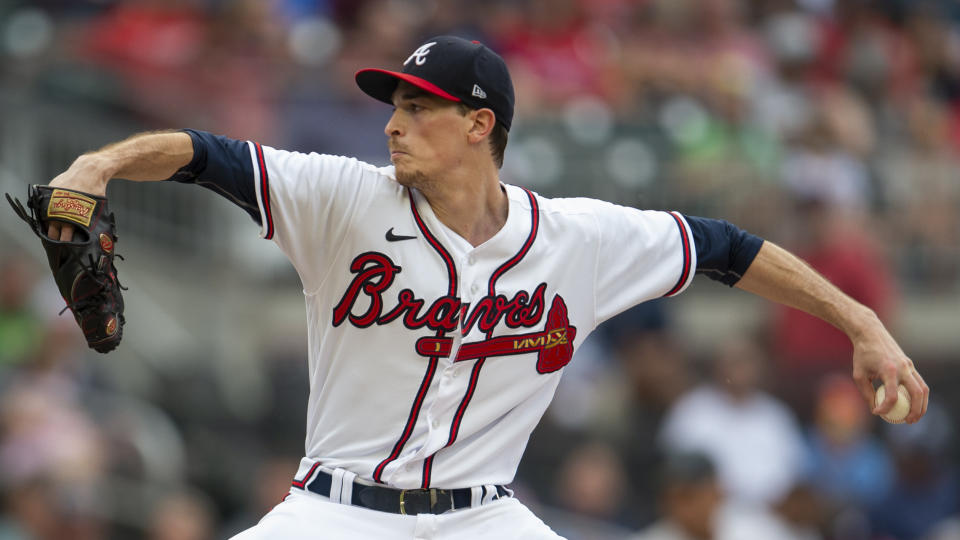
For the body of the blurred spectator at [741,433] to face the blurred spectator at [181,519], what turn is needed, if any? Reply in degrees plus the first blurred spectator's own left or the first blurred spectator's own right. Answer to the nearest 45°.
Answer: approximately 45° to the first blurred spectator's own right

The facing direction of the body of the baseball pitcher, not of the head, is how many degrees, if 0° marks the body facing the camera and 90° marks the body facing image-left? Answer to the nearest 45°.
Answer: approximately 0°

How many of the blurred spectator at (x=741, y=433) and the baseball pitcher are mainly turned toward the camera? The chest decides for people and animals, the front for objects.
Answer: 2

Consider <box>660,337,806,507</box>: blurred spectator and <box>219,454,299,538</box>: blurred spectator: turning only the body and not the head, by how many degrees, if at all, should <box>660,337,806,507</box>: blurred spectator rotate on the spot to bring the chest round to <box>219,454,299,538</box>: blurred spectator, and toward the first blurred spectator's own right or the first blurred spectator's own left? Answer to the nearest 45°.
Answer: approximately 90° to the first blurred spectator's own right

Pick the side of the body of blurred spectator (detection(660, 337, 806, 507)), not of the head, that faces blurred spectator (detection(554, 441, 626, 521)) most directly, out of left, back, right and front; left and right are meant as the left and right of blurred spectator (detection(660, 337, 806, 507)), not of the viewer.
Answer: right

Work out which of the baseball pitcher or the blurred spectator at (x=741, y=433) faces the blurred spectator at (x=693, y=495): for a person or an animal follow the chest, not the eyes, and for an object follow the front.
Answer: the blurred spectator at (x=741, y=433)

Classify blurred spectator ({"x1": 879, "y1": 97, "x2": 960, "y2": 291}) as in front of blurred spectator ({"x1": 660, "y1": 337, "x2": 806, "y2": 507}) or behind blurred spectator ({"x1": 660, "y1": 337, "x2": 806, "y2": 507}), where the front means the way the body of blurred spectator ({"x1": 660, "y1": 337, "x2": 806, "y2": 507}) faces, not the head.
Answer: behind

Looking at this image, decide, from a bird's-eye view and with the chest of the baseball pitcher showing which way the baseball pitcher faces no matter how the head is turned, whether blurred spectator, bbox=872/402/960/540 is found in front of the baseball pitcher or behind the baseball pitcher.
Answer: behind

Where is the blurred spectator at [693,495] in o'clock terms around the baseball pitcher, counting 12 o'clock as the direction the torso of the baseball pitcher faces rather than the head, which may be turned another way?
The blurred spectator is roughly at 7 o'clock from the baseball pitcher.
